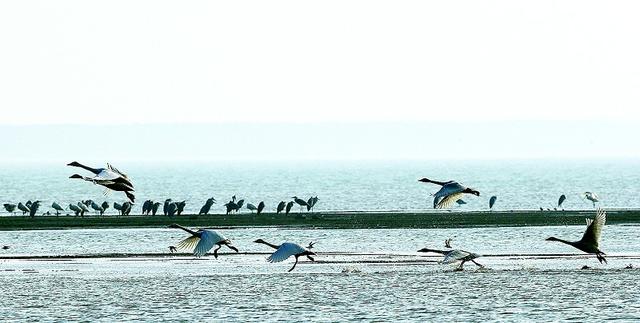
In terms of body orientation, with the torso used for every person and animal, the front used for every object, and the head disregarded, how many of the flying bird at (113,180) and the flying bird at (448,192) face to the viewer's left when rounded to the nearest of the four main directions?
2

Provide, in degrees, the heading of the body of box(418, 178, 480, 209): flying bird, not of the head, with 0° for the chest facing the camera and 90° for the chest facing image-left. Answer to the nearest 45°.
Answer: approximately 90°

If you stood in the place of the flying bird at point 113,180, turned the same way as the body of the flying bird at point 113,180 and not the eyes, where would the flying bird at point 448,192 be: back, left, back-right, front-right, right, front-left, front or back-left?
back

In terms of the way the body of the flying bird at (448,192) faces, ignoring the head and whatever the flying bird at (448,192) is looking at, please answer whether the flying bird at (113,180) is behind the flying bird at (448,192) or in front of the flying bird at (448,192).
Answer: in front

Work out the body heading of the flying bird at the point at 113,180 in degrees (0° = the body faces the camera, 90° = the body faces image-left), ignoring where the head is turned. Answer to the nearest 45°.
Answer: approximately 90°
